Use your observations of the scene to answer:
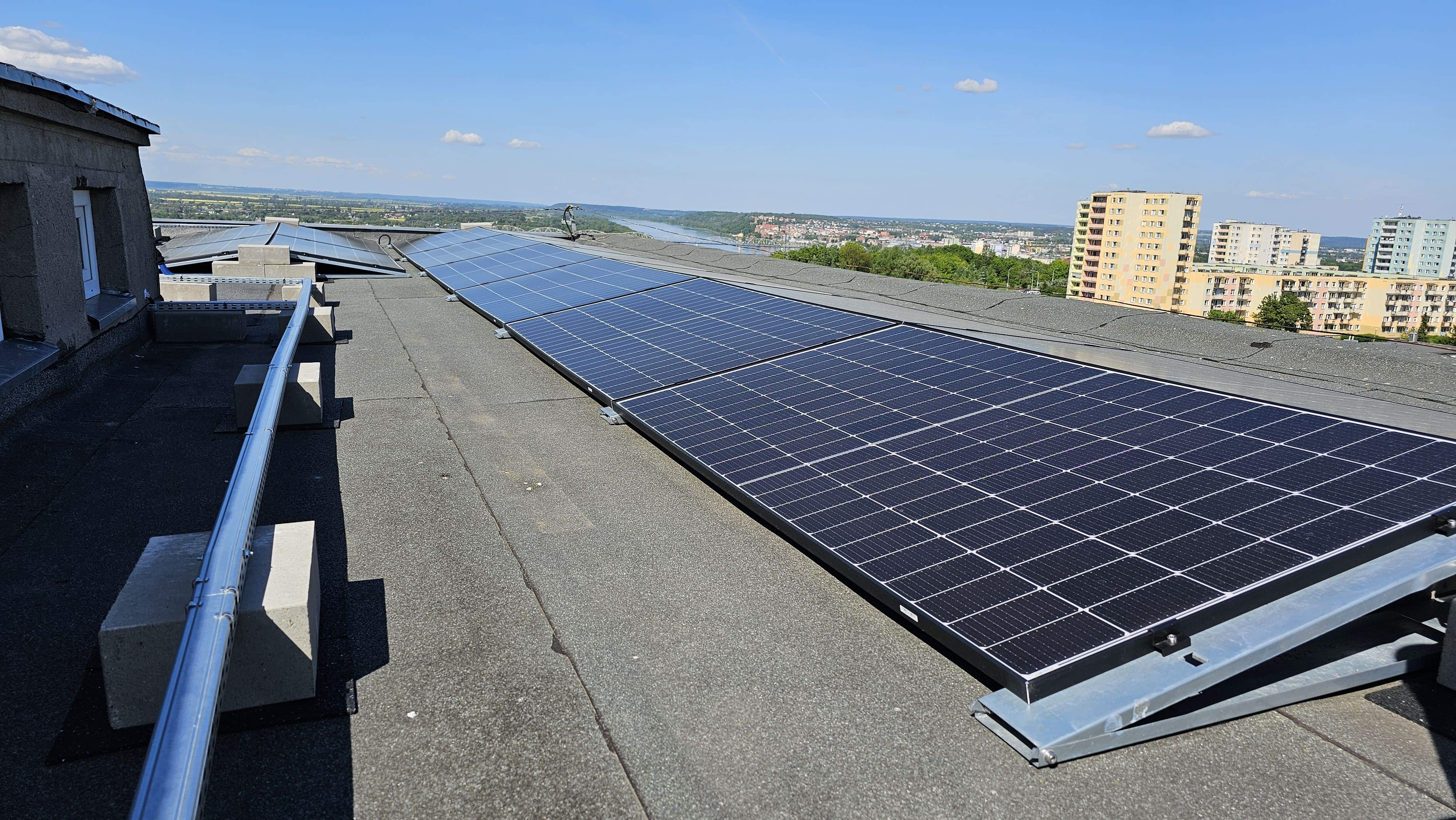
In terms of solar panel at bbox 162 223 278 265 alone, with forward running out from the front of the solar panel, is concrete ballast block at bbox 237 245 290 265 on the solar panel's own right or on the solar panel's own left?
on the solar panel's own left

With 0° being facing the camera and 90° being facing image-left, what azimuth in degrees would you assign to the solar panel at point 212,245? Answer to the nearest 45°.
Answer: approximately 45°

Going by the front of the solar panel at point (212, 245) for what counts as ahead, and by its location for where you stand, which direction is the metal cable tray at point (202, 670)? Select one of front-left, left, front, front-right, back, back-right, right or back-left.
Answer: front-left

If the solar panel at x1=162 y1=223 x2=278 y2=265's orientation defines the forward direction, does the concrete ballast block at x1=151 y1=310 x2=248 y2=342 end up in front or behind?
in front

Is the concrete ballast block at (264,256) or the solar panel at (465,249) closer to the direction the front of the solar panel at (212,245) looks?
the concrete ballast block

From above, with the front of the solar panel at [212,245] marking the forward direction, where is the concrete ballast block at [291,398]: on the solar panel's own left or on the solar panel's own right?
on the solar panel's own left

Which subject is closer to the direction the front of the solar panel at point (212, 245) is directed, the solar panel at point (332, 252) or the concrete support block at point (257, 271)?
the concrete support block

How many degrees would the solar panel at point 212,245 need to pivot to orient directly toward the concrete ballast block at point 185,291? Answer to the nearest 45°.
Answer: approximately 45° to its left

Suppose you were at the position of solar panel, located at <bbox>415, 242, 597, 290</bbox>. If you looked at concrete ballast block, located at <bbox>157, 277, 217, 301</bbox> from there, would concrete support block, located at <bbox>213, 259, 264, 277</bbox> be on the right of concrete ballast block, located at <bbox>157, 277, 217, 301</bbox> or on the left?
right

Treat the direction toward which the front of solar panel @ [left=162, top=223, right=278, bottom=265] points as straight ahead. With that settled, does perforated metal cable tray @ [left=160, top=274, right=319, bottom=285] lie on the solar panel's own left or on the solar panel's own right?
on the solar panel's own left
